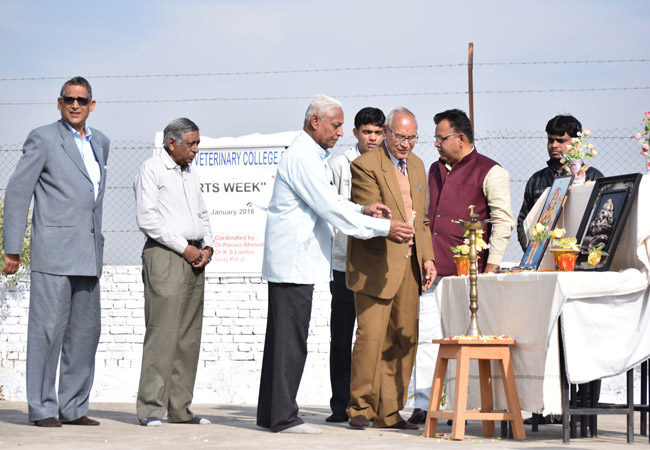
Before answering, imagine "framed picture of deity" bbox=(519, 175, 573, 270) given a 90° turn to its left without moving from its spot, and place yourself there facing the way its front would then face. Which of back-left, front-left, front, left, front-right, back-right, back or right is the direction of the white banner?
back

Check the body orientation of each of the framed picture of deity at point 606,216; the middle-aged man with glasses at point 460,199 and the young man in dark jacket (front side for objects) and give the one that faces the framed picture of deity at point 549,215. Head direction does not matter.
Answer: the young man in dark jacket

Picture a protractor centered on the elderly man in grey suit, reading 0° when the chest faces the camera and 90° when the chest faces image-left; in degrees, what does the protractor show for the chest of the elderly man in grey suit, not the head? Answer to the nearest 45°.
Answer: approximately 315°

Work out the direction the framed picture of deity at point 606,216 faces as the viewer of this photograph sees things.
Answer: facing the viewer and to the left of the viewer

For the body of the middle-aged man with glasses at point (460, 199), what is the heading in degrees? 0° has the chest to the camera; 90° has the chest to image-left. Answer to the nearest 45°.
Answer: approximately 45°

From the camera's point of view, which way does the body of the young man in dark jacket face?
toward the camera

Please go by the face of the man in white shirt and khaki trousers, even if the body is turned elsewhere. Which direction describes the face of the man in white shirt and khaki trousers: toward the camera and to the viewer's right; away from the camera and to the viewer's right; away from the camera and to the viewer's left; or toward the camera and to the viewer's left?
toward the camera and to the viewer's right

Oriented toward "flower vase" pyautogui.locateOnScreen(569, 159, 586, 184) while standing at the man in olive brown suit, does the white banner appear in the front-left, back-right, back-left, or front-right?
back-left

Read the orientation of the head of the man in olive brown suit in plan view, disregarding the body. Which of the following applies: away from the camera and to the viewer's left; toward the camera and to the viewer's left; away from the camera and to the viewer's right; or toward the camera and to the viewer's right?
toward the camera and to the viewer's right

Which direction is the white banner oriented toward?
toward the camera

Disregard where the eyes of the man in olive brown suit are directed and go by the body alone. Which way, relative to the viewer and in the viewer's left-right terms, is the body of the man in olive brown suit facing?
facing the viewer and to the right of the viewer

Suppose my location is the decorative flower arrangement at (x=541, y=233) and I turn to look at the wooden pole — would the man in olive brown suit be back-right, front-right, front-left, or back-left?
front-left

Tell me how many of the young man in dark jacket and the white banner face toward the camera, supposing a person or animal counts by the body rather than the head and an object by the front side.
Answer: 2

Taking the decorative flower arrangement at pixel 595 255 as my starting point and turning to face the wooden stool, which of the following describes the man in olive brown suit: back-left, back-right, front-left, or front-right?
front-right

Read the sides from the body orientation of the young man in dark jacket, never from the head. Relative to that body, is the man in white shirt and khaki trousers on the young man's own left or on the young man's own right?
on the young man's own right

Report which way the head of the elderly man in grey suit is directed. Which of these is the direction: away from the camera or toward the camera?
toward the camera

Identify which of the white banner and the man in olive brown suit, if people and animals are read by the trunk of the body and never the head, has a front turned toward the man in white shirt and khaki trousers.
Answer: the white banner
